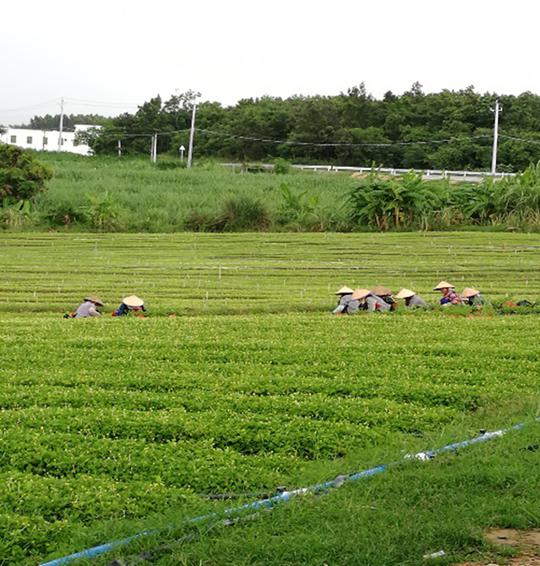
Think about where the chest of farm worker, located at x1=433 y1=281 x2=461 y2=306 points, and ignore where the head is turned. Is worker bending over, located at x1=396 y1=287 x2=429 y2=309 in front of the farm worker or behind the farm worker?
in front

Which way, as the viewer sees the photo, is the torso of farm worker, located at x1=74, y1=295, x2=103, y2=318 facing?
to the viewer's right

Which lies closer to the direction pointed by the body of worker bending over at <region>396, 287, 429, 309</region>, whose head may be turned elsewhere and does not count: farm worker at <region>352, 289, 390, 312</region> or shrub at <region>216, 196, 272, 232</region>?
the farm worker

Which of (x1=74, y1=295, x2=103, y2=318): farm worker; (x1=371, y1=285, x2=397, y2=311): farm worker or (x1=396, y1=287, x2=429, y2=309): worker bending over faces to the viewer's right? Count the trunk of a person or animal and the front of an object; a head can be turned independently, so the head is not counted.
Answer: (x1=74, y1=295, x2=103, y2=318): farm worker

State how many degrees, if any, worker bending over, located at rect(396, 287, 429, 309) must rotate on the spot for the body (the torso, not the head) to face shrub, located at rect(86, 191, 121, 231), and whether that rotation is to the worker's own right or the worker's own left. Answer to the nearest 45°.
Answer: approximately 45° to the worker's own right

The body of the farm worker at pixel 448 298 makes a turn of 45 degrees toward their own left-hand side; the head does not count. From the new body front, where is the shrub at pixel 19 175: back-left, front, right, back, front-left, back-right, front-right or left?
right

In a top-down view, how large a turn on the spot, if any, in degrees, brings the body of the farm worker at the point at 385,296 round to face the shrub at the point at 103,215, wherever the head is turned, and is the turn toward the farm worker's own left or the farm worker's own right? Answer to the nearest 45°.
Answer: approximately 45° to the farm worker's own right

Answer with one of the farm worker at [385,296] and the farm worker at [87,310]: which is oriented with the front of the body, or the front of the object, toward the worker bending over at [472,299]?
the farm worker at [87,310]

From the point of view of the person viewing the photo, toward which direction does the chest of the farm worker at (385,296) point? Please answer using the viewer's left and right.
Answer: facing to the left of the viewer

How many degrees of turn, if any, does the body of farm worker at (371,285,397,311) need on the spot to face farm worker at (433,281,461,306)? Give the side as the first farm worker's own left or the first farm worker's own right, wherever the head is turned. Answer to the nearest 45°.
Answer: approximately 180°

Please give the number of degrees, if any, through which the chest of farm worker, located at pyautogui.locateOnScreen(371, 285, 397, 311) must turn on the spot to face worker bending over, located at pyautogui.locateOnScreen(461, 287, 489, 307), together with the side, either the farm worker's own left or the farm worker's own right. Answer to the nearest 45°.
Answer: approximately 180°

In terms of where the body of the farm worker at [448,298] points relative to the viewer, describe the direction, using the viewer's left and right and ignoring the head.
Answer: facing to the left of the viewer

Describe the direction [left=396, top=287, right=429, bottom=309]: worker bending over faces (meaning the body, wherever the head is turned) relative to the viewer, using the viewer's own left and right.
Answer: facing to the left of the viewer
